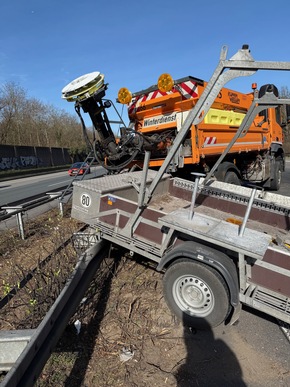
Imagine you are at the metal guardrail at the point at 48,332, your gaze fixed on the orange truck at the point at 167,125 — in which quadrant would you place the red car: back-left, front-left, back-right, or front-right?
front-left

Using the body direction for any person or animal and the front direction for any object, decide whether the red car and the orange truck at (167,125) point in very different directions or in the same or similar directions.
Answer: very different directions

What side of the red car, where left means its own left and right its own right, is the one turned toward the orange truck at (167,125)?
left

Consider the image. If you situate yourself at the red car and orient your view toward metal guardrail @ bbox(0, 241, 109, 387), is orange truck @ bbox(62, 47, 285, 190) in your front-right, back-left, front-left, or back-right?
front-left

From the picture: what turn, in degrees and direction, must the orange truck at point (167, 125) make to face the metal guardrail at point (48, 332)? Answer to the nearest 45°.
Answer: approximately 135° to its right

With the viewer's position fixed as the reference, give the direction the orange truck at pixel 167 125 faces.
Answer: facing away from the viewer and to the right of the viewer

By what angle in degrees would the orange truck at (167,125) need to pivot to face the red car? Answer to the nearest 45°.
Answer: approximately 135° to its left
